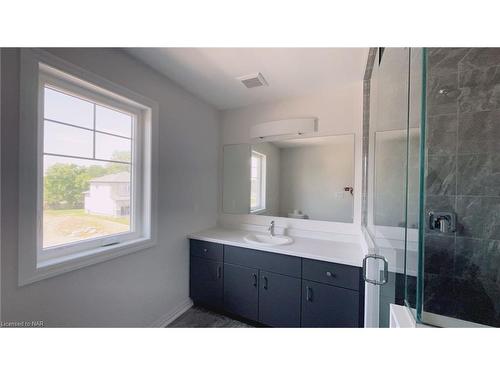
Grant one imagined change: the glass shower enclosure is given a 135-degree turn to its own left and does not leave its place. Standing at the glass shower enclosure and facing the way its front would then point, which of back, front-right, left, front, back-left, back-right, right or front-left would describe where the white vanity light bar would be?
back

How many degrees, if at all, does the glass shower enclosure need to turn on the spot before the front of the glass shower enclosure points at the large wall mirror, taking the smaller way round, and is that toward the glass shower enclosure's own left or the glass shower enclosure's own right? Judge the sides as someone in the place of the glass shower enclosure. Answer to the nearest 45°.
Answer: approximately 45° to the glass shower enclosure's own right

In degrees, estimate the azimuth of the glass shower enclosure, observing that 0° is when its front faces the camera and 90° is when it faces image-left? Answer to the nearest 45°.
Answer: approximately 45°

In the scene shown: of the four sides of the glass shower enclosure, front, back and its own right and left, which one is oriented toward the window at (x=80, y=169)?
front

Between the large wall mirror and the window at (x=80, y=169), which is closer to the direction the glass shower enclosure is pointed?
the window
